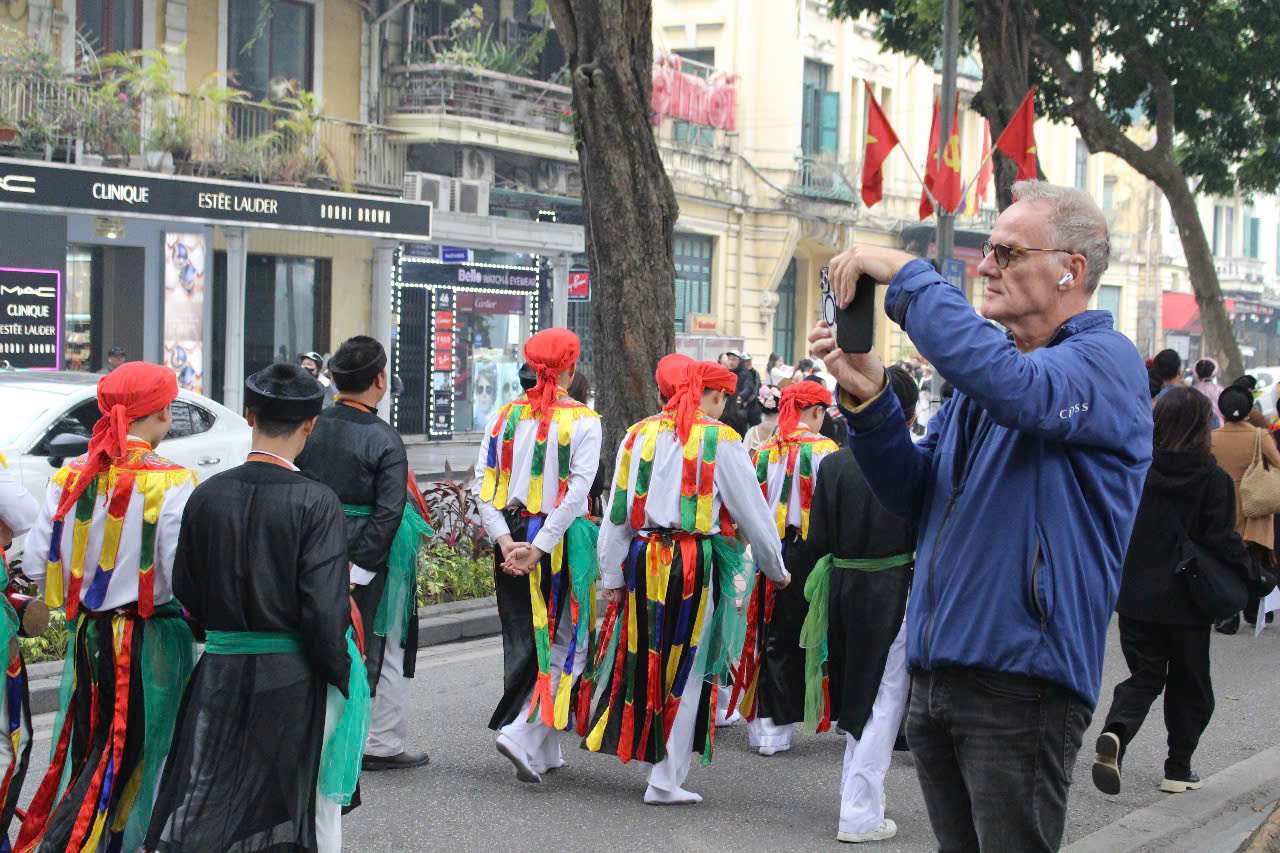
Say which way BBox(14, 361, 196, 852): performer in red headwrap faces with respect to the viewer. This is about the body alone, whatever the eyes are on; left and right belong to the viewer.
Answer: facing away from the viewer and to the right of the viewer

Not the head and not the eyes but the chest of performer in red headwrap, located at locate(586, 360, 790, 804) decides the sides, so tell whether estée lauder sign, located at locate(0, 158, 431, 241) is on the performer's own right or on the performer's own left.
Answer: on the performer's own left

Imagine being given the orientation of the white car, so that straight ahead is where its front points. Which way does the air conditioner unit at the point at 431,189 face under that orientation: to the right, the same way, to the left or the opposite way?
to the left

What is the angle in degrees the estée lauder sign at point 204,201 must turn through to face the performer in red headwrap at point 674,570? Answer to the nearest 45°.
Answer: approximately 45° to its right

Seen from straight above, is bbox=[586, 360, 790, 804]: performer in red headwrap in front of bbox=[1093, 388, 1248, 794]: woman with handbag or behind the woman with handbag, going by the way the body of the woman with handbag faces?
behind

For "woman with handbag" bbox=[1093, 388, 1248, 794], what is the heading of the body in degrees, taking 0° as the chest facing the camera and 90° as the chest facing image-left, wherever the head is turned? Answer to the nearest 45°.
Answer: approximately 225°

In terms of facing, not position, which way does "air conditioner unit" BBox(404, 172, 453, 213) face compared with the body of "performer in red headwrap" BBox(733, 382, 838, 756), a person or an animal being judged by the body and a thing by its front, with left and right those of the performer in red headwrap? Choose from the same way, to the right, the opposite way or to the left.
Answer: to the right

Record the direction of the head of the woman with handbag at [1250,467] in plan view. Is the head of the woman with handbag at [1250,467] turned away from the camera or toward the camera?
away from the camera

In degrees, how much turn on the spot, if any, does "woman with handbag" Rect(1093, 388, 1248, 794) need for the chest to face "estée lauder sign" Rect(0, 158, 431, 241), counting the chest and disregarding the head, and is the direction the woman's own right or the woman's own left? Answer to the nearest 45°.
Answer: approximately 90° to the woman's own left

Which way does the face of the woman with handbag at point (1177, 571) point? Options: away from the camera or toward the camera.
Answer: away from the camera

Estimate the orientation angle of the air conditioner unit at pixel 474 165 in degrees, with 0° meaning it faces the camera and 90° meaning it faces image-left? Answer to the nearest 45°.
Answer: approximately 315°

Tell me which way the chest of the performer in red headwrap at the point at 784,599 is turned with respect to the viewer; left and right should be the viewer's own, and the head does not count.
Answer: facing away from the viewer and to the right of the viewer

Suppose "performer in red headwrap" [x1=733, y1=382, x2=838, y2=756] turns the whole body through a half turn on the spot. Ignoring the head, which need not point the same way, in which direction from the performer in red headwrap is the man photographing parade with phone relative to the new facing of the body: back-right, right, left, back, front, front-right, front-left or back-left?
front-left
